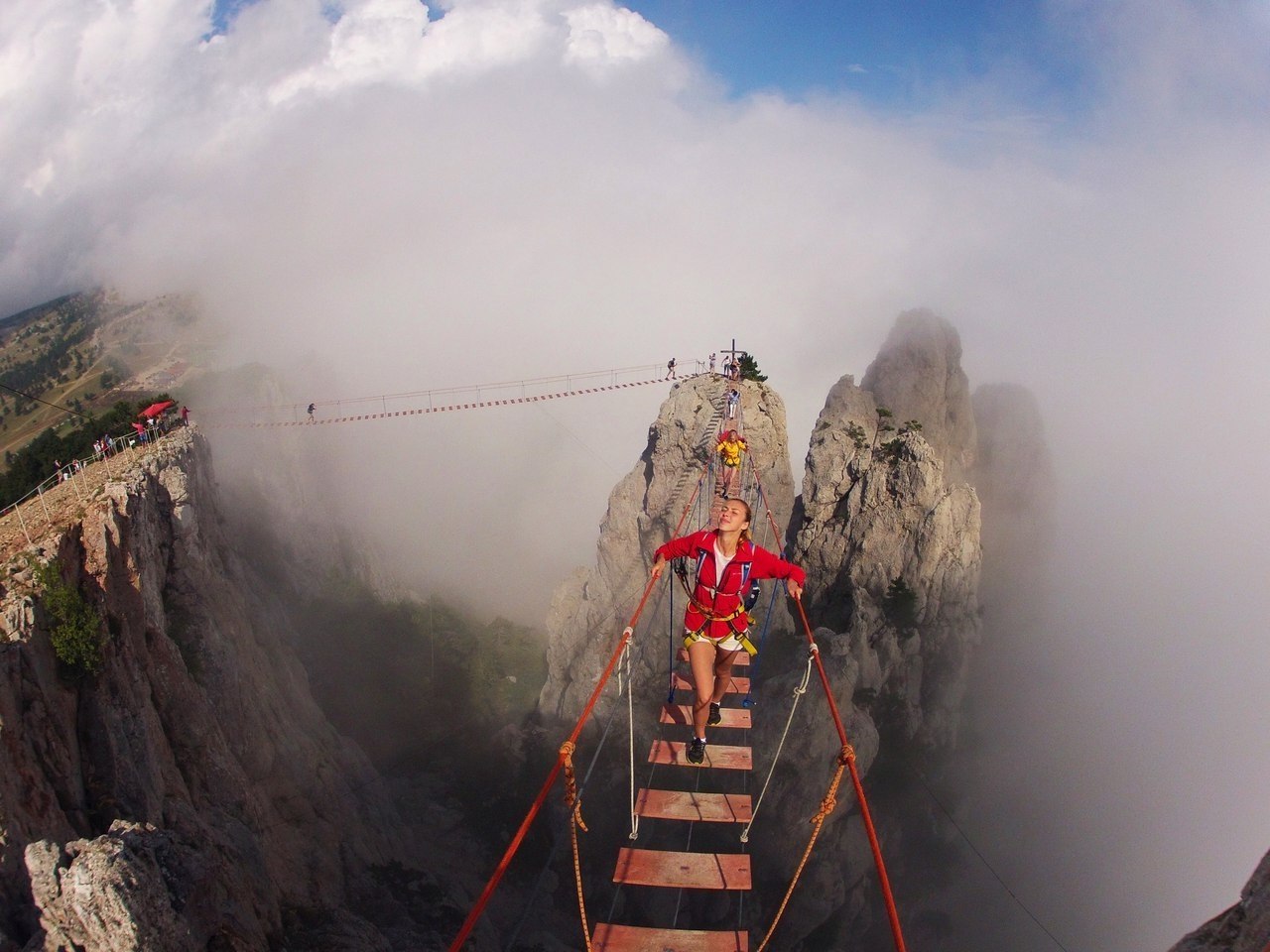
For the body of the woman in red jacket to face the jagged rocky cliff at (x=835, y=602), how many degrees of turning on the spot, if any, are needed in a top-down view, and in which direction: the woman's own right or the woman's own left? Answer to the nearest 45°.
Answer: approximately 180°

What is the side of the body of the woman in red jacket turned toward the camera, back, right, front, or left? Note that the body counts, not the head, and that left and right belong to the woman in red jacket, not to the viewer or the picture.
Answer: front

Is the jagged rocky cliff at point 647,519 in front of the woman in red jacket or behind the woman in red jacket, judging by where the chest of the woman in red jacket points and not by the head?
behind
